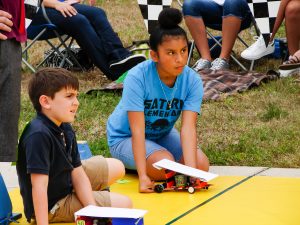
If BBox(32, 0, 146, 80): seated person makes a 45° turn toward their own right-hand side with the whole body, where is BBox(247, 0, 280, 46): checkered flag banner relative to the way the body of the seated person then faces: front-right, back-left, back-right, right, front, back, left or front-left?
left

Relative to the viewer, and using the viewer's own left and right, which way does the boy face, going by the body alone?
facing the viewer and to the right of the viewer

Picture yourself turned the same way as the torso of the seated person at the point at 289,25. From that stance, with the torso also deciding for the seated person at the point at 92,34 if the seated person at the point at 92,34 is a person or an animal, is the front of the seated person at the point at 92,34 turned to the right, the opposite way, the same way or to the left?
to the left

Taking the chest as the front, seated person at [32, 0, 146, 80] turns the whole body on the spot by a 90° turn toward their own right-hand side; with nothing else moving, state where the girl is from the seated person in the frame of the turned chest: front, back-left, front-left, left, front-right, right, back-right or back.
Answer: front-left

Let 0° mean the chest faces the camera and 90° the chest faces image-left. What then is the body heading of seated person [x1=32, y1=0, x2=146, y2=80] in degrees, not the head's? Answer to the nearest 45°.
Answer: approximately 315°

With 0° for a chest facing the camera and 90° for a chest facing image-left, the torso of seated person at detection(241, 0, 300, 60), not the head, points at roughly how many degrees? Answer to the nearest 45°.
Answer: approximately 45°

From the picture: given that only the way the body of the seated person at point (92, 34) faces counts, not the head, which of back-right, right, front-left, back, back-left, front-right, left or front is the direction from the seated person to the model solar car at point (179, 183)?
front-right
